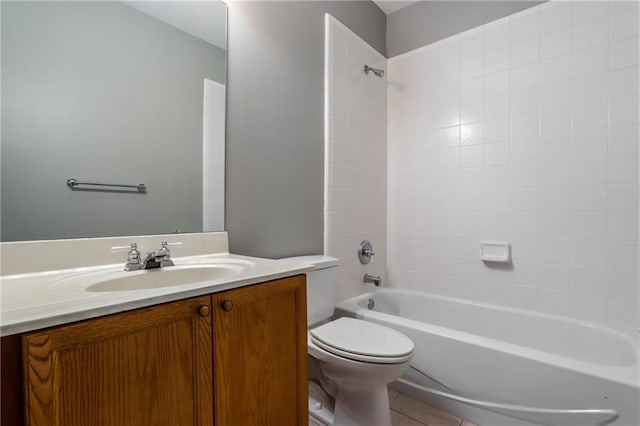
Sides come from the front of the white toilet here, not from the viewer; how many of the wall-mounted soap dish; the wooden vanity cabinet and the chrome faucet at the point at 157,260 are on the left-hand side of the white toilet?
1

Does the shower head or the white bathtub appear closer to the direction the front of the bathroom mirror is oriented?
the white bathtub

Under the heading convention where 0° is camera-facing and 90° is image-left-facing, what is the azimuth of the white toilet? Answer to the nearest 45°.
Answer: approximately 315°

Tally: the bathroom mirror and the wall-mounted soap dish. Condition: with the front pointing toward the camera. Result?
2

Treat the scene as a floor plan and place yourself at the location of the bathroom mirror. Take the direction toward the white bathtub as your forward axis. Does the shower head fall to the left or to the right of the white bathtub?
left

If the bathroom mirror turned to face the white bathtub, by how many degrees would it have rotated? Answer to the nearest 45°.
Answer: approximately 45° to its left

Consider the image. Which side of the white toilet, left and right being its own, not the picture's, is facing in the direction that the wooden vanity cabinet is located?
right

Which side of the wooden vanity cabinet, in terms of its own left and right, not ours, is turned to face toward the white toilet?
left
